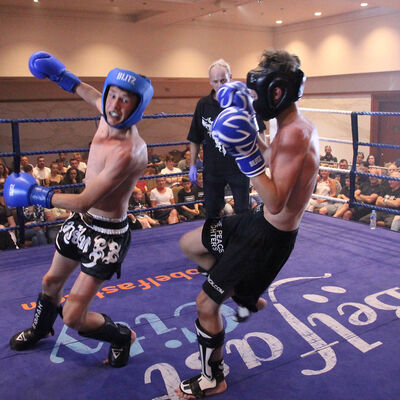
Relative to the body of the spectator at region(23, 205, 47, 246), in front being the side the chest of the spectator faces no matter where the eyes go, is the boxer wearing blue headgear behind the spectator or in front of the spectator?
in front

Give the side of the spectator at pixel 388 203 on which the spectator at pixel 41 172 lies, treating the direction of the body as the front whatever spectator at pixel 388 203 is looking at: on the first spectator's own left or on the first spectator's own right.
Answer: on the first spectator's own right

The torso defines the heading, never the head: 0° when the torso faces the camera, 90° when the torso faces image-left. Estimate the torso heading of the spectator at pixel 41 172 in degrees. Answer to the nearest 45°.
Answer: approximately 0°

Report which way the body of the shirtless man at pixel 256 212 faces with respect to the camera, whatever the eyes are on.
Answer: to the viewer's left

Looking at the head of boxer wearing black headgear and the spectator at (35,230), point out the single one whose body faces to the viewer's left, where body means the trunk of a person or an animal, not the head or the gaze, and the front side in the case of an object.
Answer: the head of boxer wearing black headgear

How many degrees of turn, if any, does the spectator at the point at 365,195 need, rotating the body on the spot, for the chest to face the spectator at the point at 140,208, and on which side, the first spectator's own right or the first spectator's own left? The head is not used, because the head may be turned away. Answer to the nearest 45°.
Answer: approximately 45° to the first spectator's own right

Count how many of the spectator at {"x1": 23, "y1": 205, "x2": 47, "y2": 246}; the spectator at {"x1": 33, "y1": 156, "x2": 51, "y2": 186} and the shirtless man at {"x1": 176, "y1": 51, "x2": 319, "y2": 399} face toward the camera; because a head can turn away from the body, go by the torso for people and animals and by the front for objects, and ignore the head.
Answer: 2

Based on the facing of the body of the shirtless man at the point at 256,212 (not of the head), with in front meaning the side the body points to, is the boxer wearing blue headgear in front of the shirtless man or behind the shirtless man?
in front

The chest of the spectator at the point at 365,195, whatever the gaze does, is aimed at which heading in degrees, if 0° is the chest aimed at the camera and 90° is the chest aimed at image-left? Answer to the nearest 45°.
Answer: approximately 45°

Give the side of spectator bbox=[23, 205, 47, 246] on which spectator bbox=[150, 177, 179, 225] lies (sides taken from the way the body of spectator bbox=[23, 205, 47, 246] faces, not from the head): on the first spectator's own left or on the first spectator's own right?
on the first spectator's own left
